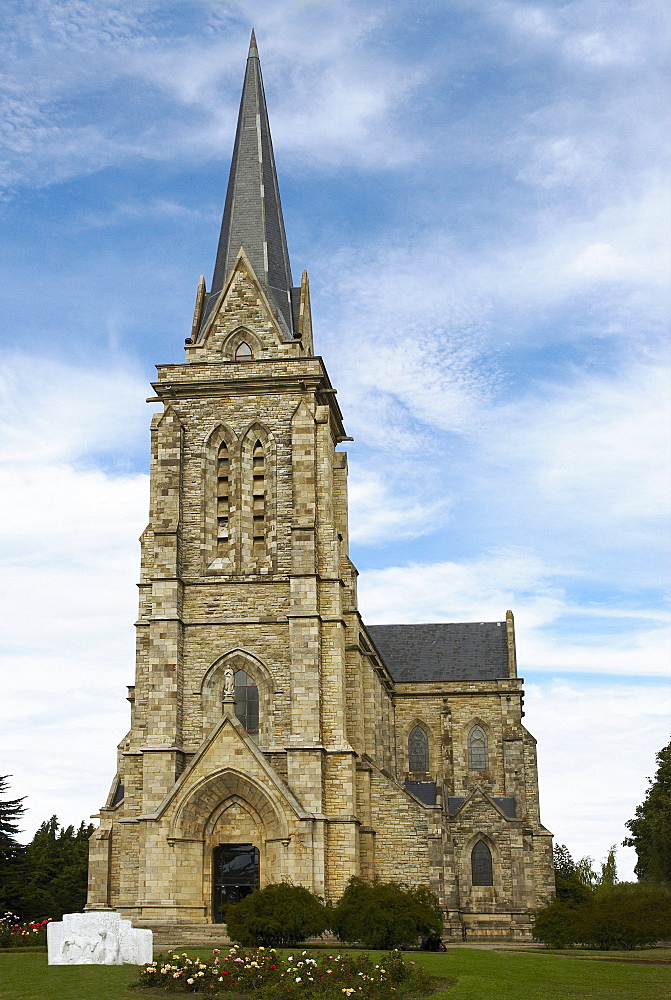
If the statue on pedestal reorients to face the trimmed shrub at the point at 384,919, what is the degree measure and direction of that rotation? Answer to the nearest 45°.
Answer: approximately 45° to its left

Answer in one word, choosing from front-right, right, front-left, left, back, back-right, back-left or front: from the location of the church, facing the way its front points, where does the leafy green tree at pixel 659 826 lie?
back-left

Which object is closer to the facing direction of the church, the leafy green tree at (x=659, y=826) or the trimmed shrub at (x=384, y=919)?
the trimmed shrub

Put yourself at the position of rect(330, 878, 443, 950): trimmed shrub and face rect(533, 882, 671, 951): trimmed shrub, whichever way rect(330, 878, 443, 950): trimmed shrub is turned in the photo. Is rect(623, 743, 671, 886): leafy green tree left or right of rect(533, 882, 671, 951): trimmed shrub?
left

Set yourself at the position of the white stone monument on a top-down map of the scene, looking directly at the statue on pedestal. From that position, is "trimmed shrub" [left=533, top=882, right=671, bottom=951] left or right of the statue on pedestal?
right

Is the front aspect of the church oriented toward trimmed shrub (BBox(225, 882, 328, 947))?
yes

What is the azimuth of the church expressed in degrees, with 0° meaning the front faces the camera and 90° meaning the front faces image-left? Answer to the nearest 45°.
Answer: approximately 0°

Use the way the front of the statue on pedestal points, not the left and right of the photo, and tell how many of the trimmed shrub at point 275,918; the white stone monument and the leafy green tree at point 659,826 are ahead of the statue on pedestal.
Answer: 2
